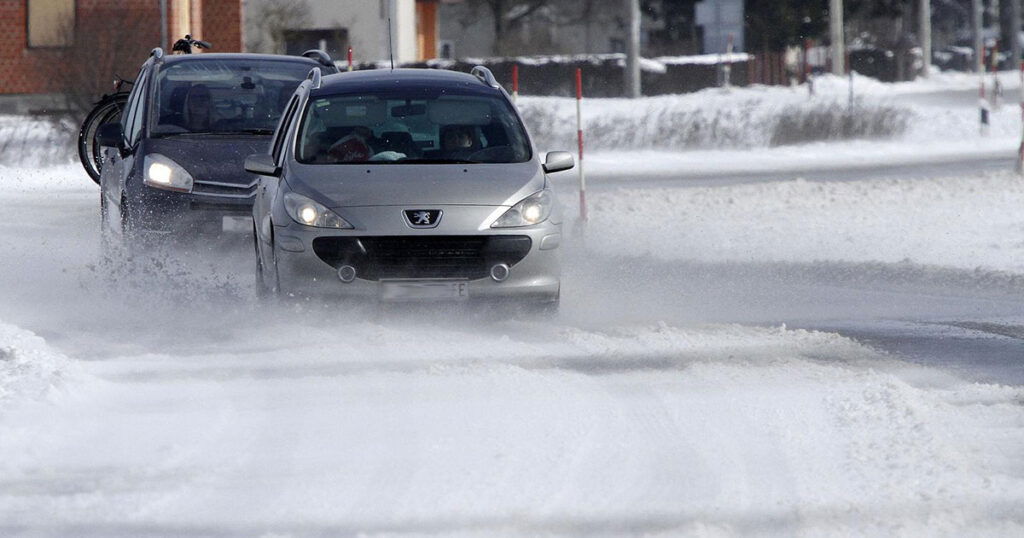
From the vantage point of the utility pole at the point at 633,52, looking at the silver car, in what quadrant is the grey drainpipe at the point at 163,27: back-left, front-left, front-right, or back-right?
front-right

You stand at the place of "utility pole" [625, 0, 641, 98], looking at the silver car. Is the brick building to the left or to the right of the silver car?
right

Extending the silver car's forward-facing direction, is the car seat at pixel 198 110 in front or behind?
behind

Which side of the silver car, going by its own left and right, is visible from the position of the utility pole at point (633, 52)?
back

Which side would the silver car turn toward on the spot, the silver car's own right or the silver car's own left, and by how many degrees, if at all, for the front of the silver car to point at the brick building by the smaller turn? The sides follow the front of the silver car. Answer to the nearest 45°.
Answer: approximately 180°

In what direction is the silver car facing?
toward the camera

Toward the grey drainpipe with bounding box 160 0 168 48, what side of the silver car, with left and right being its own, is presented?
back
